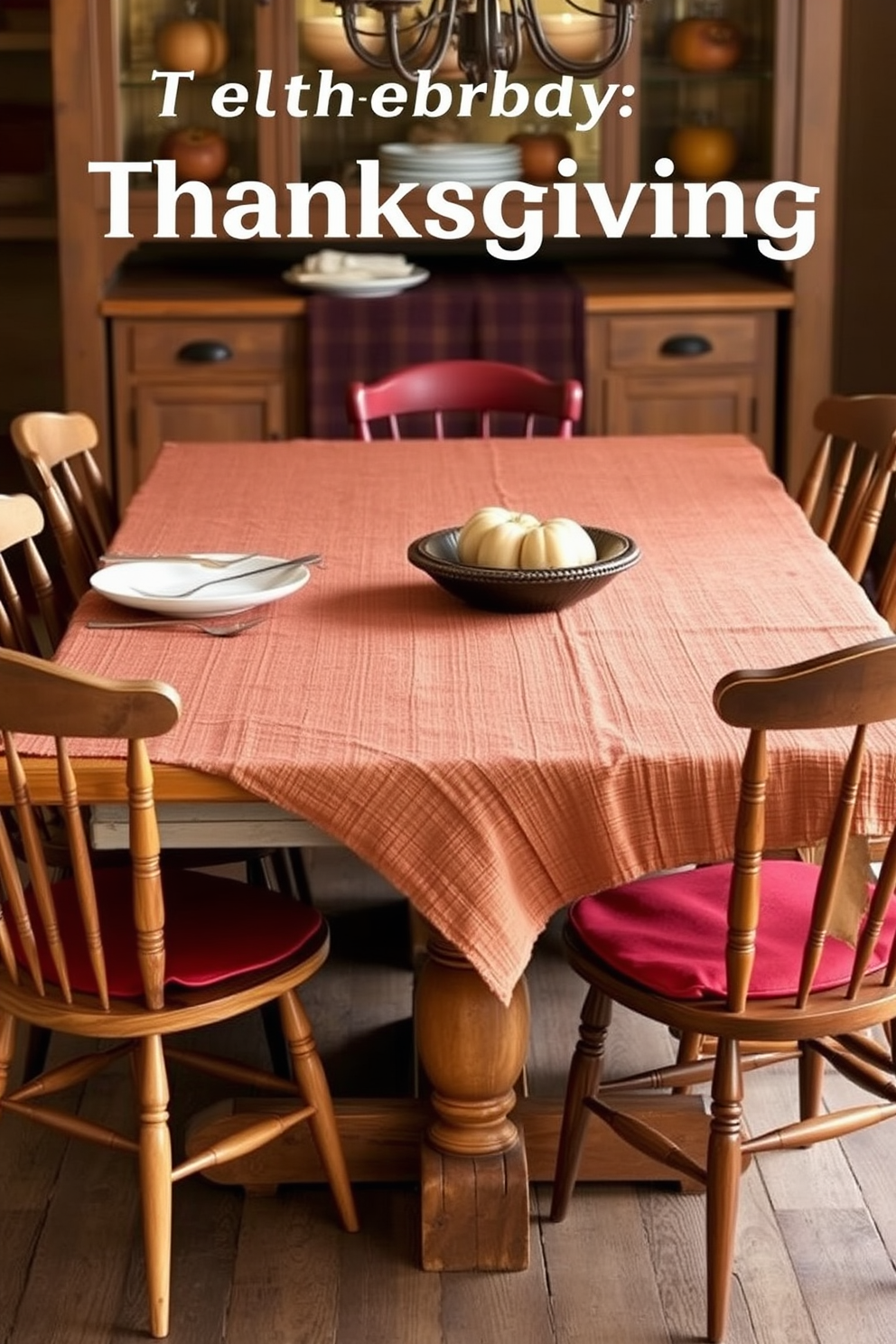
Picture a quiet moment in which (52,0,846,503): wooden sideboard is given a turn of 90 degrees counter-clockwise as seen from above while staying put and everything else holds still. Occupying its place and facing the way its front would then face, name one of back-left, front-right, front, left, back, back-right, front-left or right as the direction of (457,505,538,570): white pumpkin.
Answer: right

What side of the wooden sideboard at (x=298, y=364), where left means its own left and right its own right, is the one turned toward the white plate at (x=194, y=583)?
front

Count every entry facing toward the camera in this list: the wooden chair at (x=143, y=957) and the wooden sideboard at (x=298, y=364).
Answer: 1

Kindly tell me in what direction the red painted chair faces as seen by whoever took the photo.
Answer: facing the viewer

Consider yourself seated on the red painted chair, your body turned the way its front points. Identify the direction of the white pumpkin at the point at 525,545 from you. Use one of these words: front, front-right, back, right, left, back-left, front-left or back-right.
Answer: front

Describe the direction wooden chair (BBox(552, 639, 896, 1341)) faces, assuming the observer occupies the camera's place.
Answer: facing away from the viewer and to the left of the viewer

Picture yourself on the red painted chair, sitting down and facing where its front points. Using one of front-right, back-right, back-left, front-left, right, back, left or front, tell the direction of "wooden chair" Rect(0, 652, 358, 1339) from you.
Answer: front

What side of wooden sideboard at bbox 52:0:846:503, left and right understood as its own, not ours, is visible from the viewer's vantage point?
front

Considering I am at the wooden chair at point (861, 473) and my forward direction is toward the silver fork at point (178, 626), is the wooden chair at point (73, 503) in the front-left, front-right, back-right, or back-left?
front-right

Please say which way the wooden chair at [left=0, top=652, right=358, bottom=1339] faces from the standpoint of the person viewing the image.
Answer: facing away from the viewer and to the right of the viewer

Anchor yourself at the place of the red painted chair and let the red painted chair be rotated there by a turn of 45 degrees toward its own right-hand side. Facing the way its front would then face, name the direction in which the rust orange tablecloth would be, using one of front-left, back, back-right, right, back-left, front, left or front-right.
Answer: front-left

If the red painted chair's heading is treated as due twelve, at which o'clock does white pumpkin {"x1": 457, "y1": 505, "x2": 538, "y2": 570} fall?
The white pumpkin is roughly at 12 o'clock from the red painted chair.

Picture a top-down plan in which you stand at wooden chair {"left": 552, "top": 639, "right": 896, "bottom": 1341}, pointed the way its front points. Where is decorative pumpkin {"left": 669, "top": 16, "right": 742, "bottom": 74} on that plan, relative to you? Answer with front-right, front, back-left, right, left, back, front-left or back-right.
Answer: front-right

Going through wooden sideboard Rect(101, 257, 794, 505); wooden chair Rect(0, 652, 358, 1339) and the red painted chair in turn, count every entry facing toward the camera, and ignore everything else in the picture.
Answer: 2

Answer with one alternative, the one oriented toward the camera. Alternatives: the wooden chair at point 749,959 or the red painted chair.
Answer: the red painted chair
